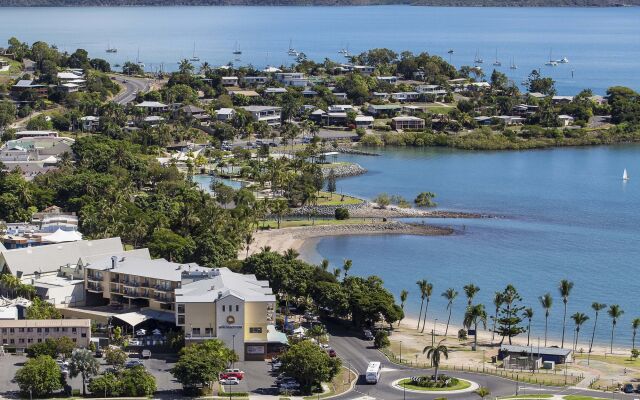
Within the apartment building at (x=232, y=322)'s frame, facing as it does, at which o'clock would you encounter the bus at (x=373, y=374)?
The bus is roughly at 10 o'clock from the apartment building.

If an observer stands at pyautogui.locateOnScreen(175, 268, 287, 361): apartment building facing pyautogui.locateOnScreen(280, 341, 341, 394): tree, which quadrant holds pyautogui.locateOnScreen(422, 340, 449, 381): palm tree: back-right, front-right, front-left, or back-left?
front-left

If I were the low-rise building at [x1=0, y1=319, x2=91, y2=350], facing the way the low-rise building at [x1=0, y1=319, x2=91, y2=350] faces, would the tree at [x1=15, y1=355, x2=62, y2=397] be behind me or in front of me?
in front

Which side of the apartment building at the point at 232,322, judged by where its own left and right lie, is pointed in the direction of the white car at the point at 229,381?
front

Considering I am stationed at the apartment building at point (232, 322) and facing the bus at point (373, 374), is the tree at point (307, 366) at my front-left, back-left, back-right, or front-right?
front-right

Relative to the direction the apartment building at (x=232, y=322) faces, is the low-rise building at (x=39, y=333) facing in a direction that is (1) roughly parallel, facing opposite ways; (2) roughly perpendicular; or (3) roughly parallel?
roughly parallel

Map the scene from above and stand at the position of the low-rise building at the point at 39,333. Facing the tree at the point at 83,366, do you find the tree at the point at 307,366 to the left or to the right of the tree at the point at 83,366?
left

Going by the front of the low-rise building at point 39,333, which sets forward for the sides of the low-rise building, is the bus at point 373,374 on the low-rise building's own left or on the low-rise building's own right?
on the low-rise building's own left

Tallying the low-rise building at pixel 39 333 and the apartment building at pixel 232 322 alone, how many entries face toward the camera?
2

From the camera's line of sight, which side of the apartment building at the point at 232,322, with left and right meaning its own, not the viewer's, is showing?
front

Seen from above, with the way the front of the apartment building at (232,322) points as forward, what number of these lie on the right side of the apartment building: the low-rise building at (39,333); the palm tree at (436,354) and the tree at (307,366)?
1

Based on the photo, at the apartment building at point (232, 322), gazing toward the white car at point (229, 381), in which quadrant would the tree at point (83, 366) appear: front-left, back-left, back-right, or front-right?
front-right

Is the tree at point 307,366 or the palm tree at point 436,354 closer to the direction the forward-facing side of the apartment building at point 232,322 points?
the tree

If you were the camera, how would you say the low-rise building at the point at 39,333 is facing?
facing the viewer

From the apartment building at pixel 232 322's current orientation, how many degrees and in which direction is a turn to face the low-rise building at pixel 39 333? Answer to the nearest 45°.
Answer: approximately 90° to its right

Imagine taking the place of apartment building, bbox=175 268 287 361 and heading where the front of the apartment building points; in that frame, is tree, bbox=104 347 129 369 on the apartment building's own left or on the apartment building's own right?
on the apartment building's own right

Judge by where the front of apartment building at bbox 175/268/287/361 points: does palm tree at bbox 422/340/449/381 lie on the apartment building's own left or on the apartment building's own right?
on the apartment building's own left

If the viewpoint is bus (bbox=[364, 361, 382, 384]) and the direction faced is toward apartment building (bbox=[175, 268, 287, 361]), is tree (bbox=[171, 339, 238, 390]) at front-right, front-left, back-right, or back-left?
front-left
